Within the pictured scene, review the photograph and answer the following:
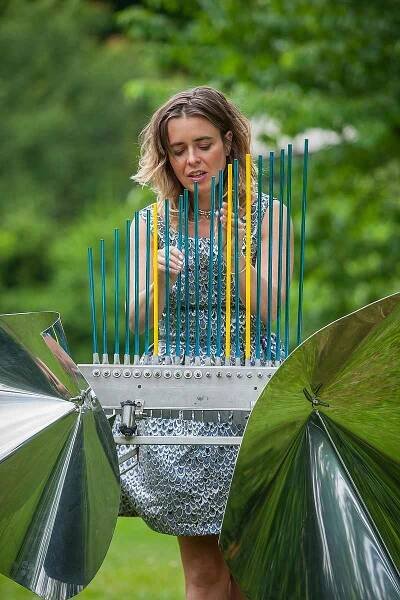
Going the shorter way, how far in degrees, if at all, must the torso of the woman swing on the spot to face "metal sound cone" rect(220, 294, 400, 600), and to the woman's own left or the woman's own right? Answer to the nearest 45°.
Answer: approximately 45° to the woman's own left

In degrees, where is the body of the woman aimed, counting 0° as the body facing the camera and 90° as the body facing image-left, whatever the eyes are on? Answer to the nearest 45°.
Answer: approximately 0°

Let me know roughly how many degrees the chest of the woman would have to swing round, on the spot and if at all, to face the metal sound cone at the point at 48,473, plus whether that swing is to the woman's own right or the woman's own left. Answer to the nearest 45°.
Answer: approximately 45° to the woman's own right
